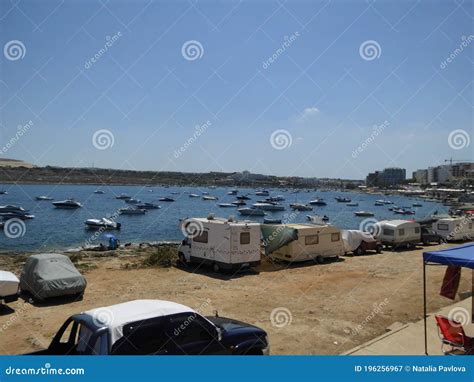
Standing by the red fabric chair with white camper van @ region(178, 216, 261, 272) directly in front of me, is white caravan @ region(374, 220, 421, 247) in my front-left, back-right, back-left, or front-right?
front-right

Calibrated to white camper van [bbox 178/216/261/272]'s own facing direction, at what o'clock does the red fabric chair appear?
The red fabric chair is roughly at 7 o'clock from the white camper van.

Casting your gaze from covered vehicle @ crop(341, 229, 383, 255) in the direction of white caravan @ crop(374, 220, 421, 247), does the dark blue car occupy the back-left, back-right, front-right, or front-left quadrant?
back-right

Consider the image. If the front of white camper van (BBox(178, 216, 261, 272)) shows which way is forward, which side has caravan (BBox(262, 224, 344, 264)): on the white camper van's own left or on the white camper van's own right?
on the white camper van's own right

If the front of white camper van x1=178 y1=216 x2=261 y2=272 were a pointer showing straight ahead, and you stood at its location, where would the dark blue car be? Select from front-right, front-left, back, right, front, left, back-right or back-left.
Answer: back-left

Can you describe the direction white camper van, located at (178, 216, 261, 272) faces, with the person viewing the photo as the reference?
facing away from the viewer and to the left of the viewer
